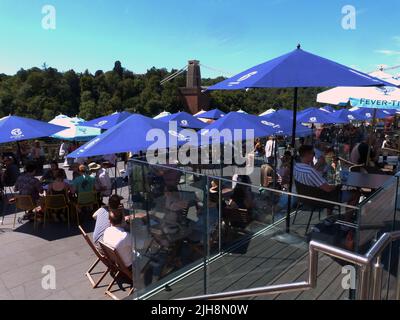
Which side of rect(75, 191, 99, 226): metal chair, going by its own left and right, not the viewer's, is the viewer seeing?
back

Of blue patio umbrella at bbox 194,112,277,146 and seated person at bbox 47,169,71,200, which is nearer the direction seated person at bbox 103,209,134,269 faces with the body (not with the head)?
the blue patio umbrella

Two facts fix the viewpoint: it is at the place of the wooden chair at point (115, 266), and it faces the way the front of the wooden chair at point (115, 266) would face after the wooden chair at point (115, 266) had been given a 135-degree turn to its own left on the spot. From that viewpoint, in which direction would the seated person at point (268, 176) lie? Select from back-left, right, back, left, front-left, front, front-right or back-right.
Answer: back-right

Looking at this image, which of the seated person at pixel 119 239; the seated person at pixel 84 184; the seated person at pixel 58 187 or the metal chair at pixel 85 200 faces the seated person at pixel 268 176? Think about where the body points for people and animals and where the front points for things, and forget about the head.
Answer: the seated person at pixel 119 239
